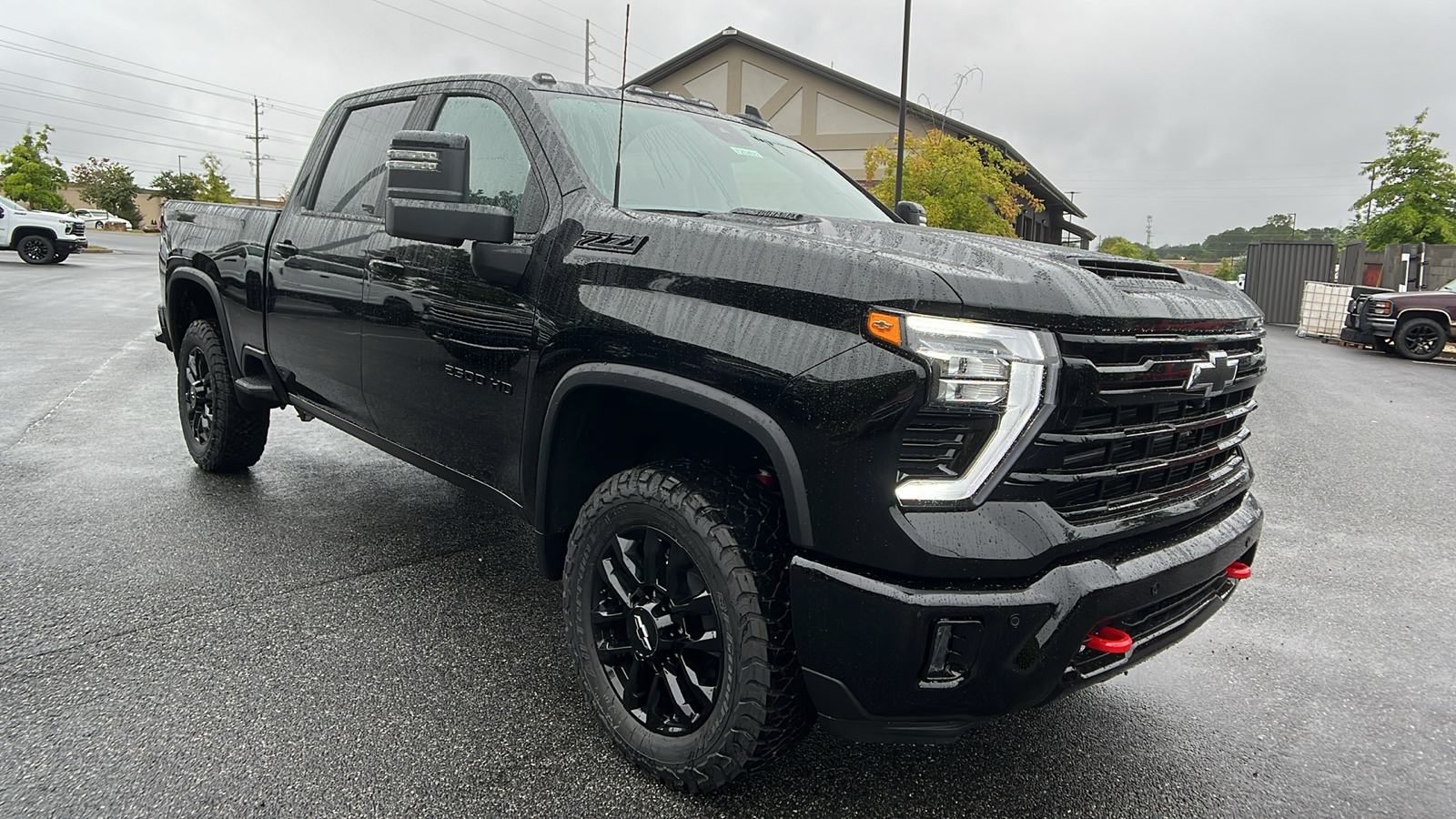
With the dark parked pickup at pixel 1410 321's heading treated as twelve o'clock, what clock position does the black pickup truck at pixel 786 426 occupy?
The black pickup truck is roughly at 9 o'clock from the dark parked pickup.

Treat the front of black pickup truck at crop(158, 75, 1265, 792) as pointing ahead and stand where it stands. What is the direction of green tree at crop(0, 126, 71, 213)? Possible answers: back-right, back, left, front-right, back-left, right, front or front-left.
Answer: back

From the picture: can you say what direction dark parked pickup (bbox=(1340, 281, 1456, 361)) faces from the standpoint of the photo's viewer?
facing to the left of the viewer

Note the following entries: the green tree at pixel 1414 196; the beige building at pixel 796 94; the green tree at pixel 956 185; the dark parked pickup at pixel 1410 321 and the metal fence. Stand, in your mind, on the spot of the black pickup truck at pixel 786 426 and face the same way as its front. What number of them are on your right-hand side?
0

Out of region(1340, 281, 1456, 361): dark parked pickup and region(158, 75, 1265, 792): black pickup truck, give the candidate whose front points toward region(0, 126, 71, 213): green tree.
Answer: the dark parked pickup

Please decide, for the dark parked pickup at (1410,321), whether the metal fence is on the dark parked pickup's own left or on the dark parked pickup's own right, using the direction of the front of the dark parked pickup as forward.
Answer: on the dark parked pickup's own right

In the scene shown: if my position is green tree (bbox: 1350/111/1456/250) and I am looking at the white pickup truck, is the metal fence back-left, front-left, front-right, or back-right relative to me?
front-left

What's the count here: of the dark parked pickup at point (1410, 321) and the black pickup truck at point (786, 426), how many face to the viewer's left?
1

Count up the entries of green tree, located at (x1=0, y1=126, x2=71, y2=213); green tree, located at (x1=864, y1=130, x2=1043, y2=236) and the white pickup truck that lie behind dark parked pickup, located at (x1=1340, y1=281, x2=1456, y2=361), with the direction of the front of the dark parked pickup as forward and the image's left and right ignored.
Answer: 0

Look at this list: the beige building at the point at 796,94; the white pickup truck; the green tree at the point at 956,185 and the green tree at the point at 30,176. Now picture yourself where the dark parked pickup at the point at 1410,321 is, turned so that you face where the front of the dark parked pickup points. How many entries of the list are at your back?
0

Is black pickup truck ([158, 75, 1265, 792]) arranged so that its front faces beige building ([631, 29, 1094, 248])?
no

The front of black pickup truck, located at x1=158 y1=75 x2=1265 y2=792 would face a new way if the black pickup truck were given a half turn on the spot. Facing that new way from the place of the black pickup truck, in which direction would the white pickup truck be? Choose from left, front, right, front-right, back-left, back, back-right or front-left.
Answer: front

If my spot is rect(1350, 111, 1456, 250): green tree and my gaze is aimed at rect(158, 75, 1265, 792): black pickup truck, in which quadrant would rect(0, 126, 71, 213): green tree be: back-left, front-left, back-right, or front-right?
front-right

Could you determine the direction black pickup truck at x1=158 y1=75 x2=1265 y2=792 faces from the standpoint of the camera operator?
facing the viewer and to the right of the viewer

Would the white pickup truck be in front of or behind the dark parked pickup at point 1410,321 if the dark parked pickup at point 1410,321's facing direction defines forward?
in front

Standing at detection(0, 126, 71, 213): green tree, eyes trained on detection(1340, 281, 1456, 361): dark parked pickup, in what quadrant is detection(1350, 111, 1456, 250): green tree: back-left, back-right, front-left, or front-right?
front-left
